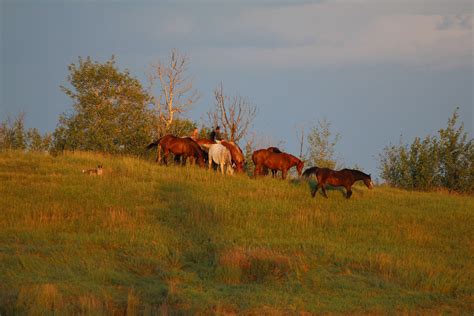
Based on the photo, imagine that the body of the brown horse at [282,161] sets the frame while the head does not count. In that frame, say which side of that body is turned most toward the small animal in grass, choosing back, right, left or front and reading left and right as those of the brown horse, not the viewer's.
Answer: back

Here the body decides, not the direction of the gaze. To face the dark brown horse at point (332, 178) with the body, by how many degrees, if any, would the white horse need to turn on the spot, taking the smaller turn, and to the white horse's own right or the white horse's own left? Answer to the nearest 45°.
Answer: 0° — it already faces it

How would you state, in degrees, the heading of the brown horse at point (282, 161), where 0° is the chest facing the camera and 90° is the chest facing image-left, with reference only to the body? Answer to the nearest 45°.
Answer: approximately 270°

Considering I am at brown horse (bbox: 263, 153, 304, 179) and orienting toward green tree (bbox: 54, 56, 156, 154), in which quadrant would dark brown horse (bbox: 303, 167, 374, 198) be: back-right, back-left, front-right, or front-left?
back-left

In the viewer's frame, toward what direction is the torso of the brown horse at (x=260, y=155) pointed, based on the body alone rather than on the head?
to the viewer's right

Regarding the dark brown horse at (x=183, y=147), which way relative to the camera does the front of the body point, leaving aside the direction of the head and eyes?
to the viewer's right

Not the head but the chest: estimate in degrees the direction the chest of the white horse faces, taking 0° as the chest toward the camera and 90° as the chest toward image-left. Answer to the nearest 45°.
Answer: approximately 315°

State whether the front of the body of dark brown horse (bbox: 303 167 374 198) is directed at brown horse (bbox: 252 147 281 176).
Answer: no

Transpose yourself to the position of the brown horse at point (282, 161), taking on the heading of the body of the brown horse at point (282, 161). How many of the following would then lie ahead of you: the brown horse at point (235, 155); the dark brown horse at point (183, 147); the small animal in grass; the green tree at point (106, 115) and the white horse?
0

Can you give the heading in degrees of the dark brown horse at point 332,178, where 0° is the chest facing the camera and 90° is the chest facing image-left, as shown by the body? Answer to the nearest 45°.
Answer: approximately 270°

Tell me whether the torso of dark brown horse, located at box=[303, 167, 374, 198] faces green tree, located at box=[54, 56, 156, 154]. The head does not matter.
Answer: no

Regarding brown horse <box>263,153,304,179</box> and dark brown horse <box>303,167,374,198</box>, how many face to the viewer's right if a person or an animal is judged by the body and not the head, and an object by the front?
2

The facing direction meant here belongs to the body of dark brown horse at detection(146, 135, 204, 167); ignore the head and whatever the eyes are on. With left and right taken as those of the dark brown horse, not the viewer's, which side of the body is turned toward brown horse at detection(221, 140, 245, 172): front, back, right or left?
front
